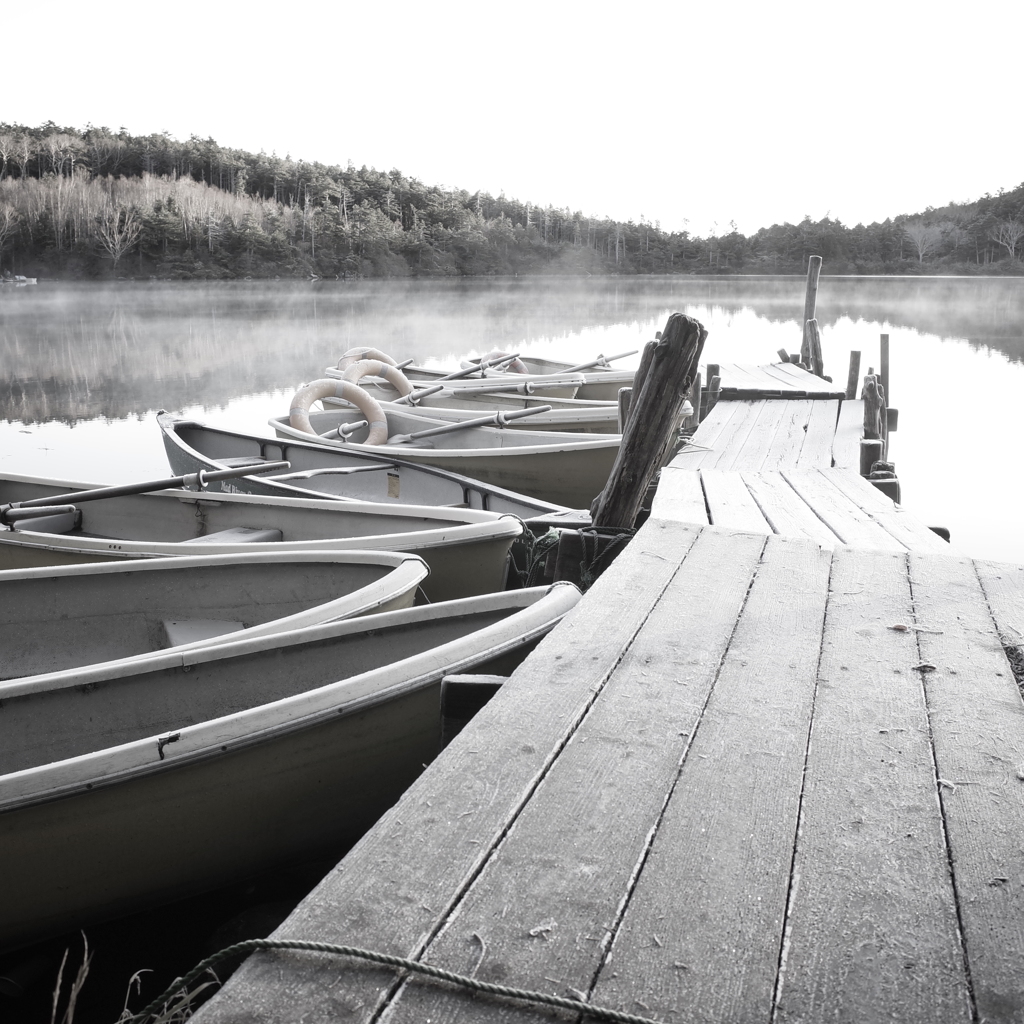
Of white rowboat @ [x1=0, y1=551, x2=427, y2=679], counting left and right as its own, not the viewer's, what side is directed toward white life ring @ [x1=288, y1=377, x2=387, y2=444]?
left

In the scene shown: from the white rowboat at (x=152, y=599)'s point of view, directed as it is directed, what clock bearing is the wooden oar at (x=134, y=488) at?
The wooden oar is roughly at 9 o'clock from the white rowboat.

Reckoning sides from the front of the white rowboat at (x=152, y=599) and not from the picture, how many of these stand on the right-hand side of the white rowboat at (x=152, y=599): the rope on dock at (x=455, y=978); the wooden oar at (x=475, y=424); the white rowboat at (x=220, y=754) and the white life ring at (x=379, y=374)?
2

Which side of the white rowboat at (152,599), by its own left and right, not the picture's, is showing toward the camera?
right

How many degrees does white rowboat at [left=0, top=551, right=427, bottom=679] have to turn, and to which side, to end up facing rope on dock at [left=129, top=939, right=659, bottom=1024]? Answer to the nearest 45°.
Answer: approximately 90° to its right

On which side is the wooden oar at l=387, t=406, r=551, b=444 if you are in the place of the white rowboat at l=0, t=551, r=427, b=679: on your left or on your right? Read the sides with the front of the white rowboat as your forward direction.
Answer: on your left

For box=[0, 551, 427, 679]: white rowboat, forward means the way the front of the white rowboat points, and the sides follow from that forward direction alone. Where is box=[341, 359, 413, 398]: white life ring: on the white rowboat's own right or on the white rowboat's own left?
on the white rowboat's own left

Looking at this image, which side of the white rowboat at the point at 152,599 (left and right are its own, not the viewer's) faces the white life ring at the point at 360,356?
left

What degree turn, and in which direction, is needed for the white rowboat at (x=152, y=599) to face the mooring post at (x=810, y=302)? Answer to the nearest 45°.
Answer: approximately 45° to its left
